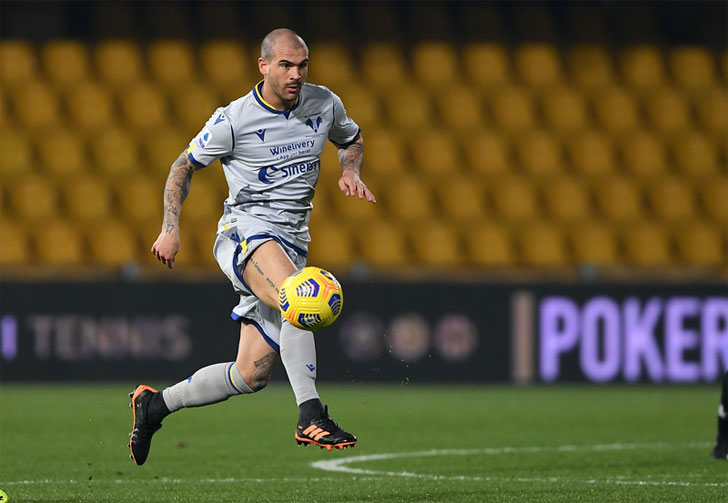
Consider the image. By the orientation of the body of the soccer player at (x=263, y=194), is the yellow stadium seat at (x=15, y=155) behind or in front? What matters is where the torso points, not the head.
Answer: behind

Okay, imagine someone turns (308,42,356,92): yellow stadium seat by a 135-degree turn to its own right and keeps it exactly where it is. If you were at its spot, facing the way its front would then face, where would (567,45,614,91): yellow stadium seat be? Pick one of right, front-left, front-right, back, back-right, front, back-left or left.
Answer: back-right

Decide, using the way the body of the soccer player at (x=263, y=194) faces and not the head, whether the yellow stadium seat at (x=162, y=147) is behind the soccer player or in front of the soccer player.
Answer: behind

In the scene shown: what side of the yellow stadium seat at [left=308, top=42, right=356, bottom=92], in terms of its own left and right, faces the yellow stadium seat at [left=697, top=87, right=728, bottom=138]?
left

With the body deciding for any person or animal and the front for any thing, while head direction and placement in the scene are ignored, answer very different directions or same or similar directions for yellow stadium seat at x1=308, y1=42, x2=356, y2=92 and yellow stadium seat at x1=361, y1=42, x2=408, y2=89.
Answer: same or similar directions

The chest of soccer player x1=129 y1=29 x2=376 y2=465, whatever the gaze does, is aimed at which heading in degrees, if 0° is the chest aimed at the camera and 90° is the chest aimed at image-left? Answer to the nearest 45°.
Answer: approximately 315°

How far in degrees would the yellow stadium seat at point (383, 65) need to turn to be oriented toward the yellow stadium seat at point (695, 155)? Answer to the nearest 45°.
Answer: approximately 90° to its left

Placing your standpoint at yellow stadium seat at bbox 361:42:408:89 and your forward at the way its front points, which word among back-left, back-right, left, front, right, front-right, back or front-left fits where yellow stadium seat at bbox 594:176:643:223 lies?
left

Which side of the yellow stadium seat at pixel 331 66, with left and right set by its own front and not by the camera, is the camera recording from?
front

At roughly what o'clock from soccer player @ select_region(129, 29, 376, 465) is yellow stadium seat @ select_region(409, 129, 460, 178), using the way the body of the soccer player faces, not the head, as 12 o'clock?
The yellow stadium seat is roughly at 8 o'clock from the soccer player.

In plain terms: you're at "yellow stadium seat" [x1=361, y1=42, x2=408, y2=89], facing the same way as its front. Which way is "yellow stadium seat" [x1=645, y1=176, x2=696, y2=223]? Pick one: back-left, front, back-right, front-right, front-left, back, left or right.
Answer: left

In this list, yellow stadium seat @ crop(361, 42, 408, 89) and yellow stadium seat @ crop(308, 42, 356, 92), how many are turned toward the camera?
2

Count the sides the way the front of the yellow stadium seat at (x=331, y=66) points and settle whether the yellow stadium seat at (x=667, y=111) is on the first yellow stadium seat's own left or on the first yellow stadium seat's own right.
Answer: on the first yellow stadium seat's own left

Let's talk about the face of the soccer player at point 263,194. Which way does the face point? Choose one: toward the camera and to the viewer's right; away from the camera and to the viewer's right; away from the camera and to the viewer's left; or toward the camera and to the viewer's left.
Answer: toward the camera and to the viewer's right
